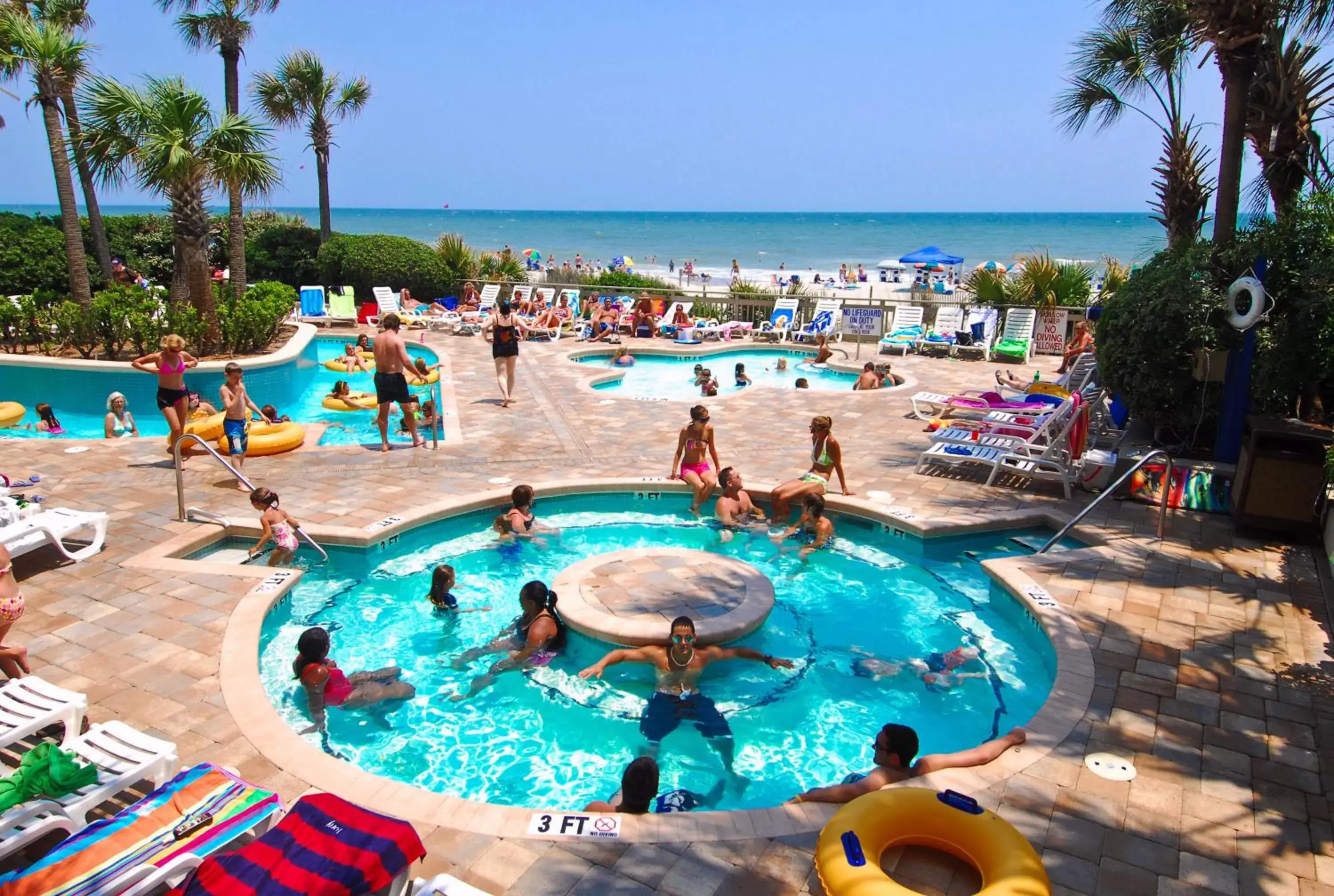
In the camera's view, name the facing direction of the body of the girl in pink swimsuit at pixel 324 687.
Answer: to the viewer's right

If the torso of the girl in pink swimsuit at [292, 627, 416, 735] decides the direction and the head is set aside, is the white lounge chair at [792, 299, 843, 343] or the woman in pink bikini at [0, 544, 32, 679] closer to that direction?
the white lounge chair

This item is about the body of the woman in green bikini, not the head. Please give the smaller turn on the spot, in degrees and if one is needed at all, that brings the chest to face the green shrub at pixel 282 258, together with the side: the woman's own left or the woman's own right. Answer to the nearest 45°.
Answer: approximately 90° to the woman's own right

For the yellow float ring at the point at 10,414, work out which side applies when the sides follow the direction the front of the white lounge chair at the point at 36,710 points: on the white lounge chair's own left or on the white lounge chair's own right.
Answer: on the white lounge chair's own left

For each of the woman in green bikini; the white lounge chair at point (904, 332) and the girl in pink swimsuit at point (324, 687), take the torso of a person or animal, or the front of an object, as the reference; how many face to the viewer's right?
1

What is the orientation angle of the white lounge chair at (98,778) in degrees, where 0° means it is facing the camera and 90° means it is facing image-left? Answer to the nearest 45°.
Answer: approximately 225°

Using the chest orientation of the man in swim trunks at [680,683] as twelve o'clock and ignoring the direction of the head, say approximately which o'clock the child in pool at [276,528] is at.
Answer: The child in pool is roughly at 4 o'clock from the man in swim trunks.

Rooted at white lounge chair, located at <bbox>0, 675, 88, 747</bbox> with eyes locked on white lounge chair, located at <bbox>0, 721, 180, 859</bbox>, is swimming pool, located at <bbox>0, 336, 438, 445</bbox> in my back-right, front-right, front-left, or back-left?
back-left

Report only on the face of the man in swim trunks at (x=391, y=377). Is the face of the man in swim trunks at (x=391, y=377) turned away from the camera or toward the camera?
away from the camera
